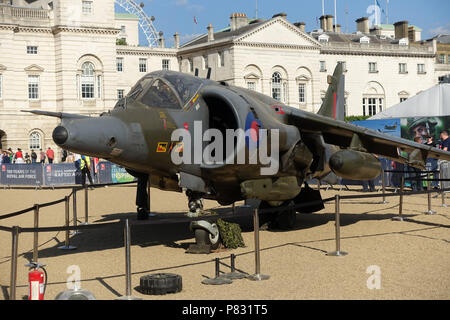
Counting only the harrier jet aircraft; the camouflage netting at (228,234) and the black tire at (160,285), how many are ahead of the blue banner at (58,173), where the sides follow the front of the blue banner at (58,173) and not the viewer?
3

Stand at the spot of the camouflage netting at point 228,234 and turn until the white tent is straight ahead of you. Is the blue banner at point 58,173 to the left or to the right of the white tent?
left

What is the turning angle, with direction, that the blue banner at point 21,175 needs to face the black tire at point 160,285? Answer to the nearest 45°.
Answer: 0° — it already faces it

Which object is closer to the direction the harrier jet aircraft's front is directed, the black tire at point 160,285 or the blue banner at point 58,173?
the black tire

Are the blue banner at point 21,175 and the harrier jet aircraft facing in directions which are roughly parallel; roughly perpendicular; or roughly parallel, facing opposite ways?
roughly perpendicular

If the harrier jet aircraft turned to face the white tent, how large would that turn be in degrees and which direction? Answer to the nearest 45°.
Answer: approximately 180°

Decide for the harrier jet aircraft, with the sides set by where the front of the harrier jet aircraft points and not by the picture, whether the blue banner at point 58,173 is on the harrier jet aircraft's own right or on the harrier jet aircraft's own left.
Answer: on the harrier jet aircraft's own right

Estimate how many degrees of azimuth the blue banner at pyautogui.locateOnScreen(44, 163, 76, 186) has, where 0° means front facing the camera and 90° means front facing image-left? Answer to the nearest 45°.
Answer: approximately 0°

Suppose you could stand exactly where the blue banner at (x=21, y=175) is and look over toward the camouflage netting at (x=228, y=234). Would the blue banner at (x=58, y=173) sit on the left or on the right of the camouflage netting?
left

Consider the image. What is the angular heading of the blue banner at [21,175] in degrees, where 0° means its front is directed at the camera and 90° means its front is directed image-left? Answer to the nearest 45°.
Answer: approximately 0°

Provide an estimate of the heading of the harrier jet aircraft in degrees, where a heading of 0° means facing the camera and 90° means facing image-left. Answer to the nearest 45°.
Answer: approximately 45°

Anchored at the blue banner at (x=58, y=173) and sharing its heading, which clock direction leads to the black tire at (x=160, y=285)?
The black tire is roughly at 12 o'clock from the blue banner.

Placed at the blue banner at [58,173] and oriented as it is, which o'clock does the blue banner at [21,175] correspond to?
the blue banner at [21,175] is roughly at 4 o'clock from the blue banner at [58,173].
